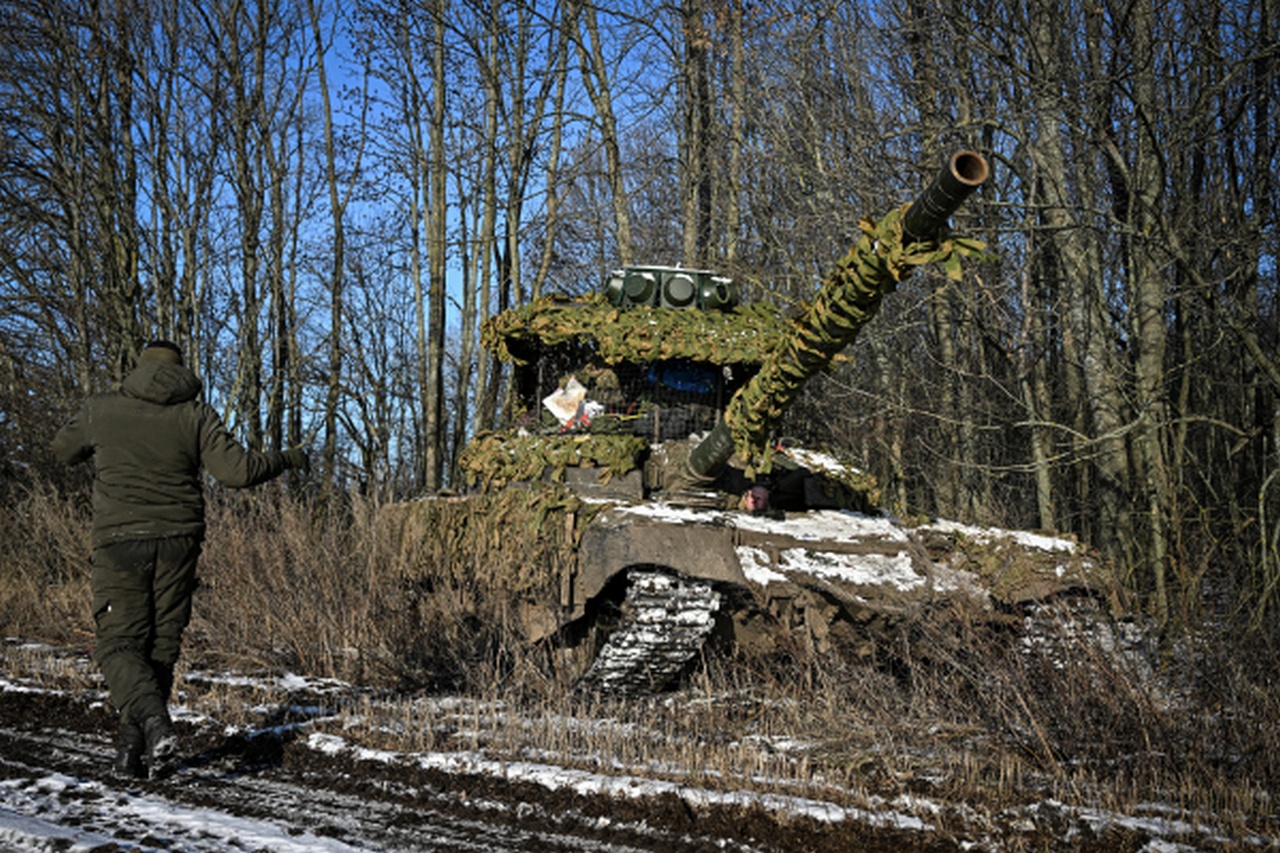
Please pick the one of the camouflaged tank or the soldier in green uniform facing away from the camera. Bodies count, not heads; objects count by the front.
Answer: the soldier in green uniform

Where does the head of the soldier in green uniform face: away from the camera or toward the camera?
away from the camera

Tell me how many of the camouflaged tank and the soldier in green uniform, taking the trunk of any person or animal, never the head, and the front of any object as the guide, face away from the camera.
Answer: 1

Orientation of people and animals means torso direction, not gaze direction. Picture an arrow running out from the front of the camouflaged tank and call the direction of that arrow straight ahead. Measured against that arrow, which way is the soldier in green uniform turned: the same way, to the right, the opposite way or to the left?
the opposite way

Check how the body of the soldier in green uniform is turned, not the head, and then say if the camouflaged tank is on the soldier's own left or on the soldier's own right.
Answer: on the soldier's own right

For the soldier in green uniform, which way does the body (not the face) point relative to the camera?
away from the camera

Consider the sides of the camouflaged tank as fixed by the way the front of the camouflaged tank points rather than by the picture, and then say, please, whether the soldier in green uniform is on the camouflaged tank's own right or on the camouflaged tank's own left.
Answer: on the camouflaged tank's own right
